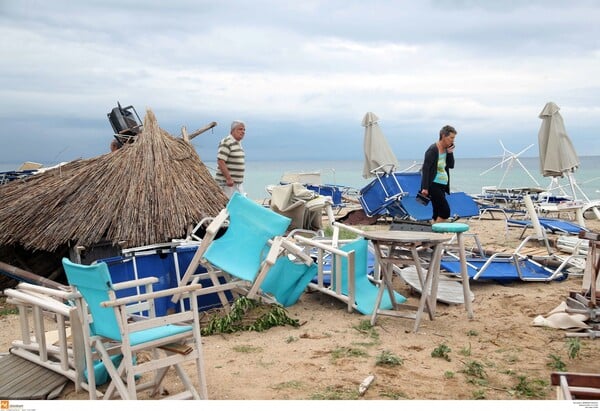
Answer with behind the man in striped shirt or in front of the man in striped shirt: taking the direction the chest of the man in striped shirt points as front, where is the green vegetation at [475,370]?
in front

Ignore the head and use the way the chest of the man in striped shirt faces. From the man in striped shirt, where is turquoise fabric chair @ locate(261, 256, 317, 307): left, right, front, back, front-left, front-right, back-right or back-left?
front-right

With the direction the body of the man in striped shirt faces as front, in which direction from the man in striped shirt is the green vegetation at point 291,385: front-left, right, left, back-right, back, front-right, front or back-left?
front-right

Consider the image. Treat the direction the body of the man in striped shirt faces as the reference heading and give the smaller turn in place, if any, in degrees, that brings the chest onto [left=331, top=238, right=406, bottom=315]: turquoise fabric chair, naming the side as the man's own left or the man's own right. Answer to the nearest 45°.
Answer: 0° — they already face it

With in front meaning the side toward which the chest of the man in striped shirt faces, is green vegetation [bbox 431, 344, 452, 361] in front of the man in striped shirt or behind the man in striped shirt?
in front

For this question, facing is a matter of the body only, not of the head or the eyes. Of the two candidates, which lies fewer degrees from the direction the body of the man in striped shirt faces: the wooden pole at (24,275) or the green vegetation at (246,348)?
the green vegetation

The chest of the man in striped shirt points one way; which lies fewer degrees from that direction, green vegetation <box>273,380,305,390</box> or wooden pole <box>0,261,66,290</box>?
the green vegetation

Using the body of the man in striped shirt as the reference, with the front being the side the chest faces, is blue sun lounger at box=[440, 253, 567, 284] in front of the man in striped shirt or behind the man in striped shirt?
in front

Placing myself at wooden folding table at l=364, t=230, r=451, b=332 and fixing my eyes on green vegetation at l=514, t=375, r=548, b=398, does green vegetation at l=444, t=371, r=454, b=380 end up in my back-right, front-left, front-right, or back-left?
front-right

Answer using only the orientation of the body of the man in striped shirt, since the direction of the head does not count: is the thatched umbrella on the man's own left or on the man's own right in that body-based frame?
on the man's own right

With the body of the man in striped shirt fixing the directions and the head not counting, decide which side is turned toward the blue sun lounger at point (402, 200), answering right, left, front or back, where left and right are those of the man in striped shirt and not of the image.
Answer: left

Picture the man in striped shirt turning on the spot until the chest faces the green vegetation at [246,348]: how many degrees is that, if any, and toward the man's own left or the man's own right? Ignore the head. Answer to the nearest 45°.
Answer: approximately 45° to the man's own right

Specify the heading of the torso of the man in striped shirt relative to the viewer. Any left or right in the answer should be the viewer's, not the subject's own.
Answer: facing the viewer and to the right of the viewer

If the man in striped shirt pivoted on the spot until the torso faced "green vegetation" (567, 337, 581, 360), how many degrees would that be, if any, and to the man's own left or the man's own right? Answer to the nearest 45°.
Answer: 0° — they already face it
